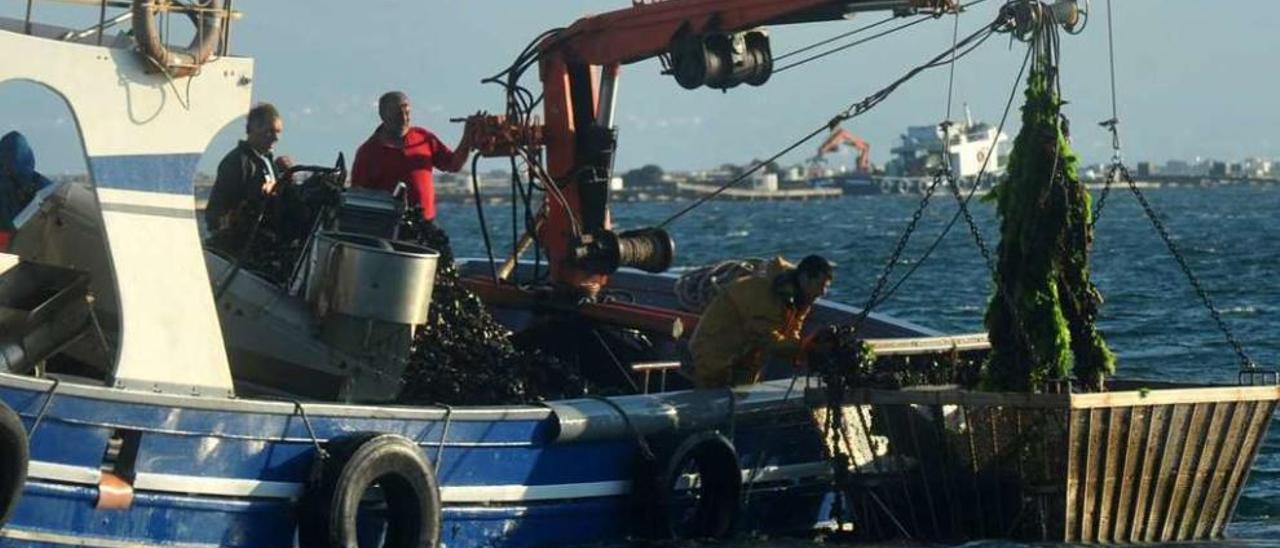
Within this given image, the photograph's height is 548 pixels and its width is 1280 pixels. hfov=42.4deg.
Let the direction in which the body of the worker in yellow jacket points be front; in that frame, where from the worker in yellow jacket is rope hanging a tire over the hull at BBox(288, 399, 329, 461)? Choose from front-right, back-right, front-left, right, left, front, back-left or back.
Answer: back-right

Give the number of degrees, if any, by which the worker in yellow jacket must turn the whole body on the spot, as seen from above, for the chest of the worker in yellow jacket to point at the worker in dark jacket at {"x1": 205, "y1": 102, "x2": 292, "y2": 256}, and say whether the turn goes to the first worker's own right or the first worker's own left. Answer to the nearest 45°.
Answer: approximately 180°

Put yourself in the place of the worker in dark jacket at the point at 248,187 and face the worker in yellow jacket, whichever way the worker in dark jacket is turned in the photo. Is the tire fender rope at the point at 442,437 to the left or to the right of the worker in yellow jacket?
right

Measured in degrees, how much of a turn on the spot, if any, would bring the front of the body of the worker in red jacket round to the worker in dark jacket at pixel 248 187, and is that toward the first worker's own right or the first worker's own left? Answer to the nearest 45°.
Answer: approximately 90° to the first worker's own right

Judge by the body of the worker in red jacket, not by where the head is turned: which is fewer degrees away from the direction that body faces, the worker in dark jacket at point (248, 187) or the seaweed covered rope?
the seaweed covered rope

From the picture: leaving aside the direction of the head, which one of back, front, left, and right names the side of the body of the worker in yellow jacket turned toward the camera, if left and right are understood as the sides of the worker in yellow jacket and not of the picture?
right

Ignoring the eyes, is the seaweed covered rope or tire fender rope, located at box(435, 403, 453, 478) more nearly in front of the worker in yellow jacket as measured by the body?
the seaweed covered rope

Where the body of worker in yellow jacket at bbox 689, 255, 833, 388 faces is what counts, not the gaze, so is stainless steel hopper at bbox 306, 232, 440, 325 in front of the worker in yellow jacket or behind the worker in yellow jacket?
behind

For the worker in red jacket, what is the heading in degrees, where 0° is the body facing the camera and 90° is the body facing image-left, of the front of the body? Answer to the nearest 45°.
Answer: approximately 315°
